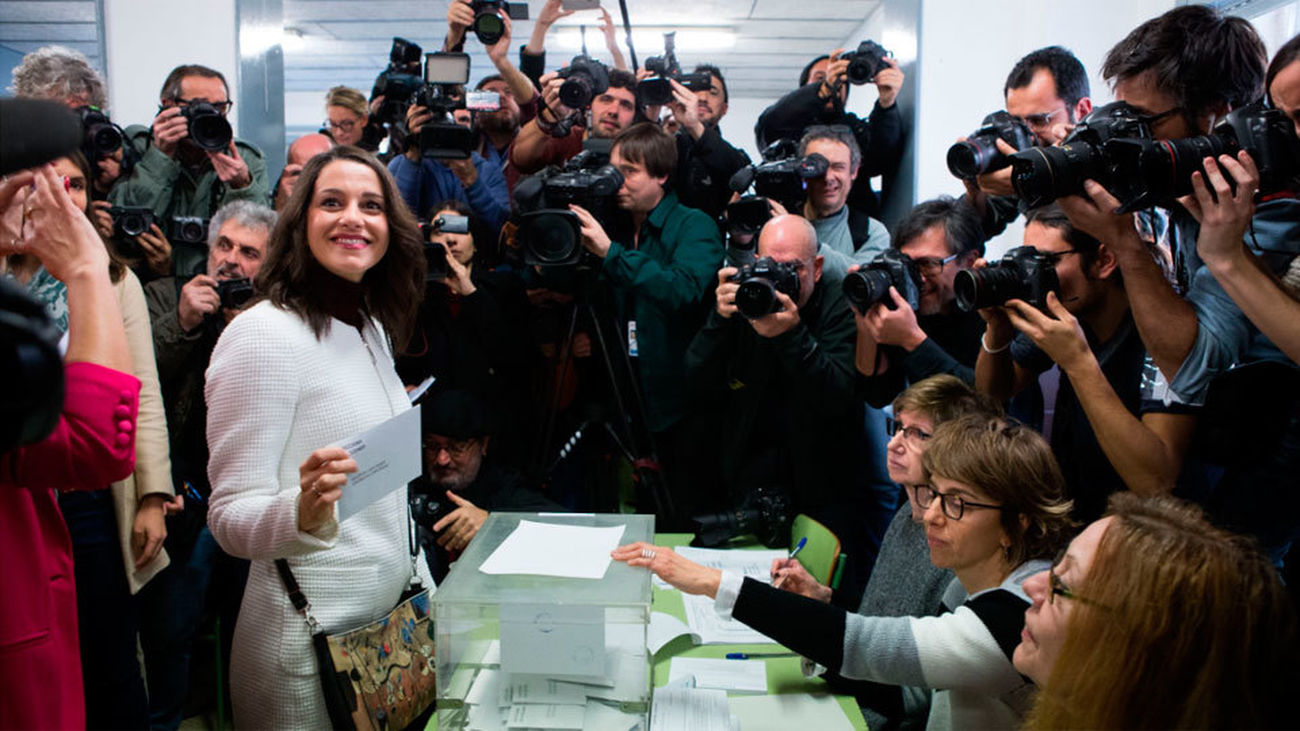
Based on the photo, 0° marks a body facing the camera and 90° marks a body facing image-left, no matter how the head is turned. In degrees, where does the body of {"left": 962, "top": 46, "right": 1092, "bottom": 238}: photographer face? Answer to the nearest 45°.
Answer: approximately 45°

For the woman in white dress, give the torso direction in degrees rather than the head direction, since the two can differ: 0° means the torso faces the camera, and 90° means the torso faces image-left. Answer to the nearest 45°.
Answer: approximately 315°

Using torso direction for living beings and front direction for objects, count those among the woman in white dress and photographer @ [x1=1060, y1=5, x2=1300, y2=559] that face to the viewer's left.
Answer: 1

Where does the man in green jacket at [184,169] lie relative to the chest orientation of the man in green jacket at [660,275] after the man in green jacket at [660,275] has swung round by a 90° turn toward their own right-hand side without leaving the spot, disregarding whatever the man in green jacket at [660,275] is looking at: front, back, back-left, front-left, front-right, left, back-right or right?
front-left

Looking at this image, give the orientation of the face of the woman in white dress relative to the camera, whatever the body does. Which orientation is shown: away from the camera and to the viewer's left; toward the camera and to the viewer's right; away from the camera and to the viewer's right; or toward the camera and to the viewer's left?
toward the camera and to the viewer's right

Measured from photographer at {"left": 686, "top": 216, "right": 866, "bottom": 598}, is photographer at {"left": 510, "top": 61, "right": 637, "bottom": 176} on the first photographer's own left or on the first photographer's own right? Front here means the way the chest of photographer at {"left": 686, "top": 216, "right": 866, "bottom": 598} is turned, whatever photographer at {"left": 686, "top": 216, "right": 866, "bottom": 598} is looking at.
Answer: on the first photographer's own right

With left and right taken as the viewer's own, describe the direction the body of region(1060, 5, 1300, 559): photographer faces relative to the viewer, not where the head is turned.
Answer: facing to the left of the viewer

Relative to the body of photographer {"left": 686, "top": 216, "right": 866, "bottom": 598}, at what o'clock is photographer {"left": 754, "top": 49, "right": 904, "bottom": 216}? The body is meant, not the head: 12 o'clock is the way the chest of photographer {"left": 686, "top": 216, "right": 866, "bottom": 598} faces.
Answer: photographer {"left": 754, "top": 49, "right": 904, "bottom": 216} is roughly at 5 o'clock from photographer {"left": 686, "top": 216, "right": 866, "bottom": 598}.

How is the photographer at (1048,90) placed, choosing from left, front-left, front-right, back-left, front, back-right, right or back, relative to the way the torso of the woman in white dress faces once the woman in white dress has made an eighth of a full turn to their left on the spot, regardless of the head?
front

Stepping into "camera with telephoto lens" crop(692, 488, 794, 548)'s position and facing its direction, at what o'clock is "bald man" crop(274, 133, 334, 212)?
The bald man is roughly at 1 o'clock from the camera with telephoto lens.

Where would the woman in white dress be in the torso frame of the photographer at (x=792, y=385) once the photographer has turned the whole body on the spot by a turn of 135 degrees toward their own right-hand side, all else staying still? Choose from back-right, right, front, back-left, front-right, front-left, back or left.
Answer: back-left

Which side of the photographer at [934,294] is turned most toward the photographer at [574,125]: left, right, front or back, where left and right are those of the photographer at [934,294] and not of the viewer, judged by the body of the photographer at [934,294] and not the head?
right

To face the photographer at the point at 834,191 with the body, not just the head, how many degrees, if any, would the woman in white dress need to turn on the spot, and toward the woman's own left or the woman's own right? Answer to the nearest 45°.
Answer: approximately 90° to the woman's own left

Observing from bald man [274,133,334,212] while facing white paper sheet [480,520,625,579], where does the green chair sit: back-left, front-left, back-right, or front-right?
front-left

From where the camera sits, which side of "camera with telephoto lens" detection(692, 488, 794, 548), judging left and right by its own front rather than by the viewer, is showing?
left

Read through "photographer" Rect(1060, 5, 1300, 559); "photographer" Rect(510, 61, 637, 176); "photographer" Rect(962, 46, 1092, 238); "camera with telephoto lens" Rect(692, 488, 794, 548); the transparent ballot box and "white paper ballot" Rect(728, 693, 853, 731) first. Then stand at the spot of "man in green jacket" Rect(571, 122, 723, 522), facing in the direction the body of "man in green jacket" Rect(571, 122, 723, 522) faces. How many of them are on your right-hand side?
1

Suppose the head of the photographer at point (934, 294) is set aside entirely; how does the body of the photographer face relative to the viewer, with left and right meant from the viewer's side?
facing the viewer and to the left of the viewer

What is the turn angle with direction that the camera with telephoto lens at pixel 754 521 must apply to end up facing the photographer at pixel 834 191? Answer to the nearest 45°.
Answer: approximately 90° to its right

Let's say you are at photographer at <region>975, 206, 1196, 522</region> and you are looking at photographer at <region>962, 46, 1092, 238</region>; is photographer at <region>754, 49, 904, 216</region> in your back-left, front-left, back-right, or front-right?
front-left
